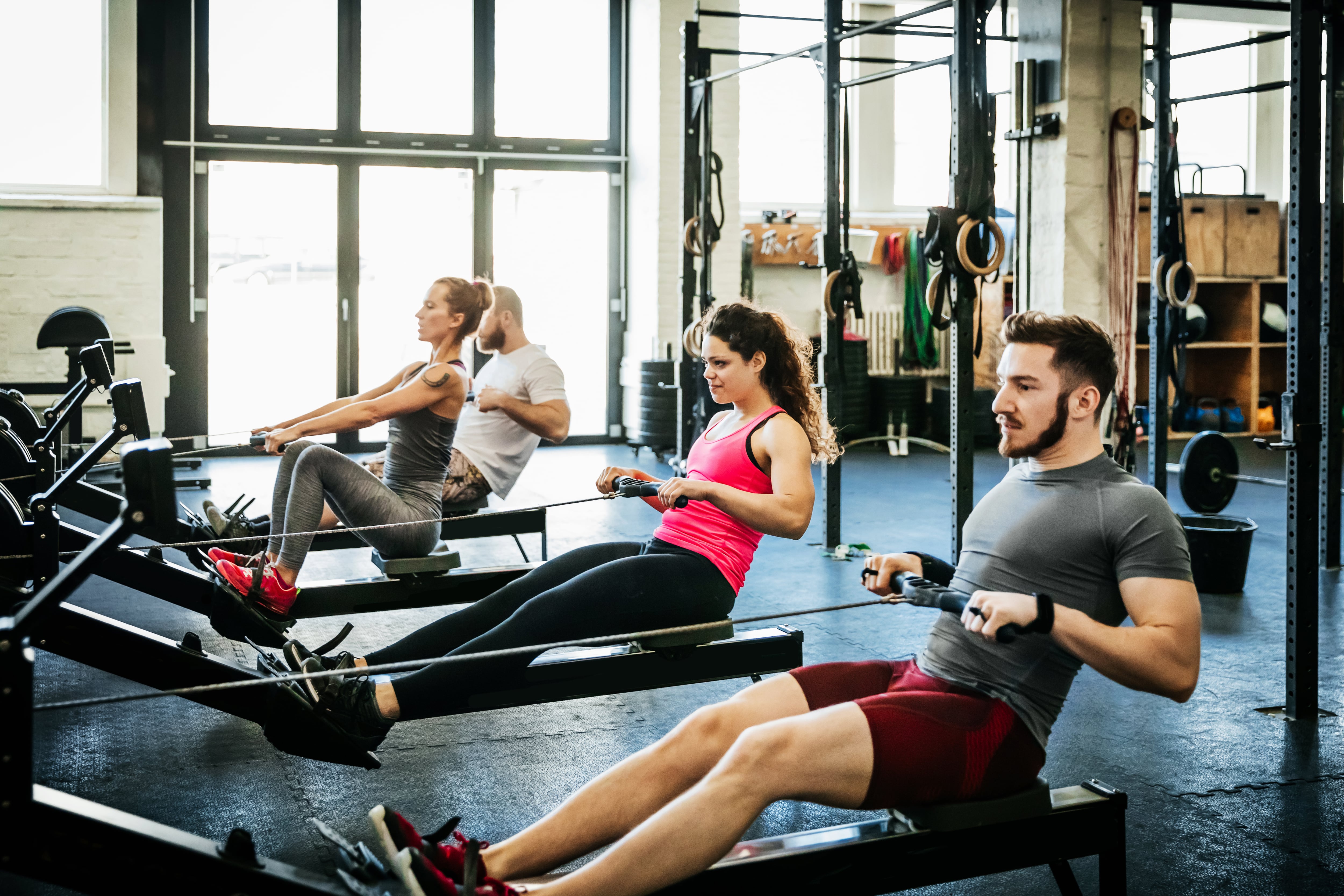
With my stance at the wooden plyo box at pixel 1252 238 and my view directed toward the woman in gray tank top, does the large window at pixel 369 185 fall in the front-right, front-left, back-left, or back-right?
front-right

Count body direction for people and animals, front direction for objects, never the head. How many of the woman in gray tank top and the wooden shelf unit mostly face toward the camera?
1

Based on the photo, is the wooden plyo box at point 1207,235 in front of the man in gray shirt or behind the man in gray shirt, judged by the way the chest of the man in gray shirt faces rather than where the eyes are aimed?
behind

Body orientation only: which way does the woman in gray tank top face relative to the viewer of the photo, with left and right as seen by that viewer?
facing to the left of the viewer

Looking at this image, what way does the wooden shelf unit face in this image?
toward the camera

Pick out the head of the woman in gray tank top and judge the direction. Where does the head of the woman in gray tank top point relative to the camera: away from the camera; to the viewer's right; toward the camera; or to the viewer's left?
to the viewer's left

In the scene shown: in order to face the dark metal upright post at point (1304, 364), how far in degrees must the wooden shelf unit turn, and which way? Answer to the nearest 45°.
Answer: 0° — it already faces it

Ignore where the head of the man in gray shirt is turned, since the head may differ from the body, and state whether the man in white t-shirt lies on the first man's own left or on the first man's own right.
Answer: on the first man's own right

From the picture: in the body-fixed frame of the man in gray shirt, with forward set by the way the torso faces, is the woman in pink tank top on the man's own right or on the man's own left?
on the man's own right

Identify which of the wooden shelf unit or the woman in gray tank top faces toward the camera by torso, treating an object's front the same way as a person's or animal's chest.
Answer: the wooden shelf unit

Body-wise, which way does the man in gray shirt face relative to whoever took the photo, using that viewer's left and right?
facing the viewer and to the left of the viewer

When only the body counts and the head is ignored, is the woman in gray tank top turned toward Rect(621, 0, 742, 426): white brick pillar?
no
